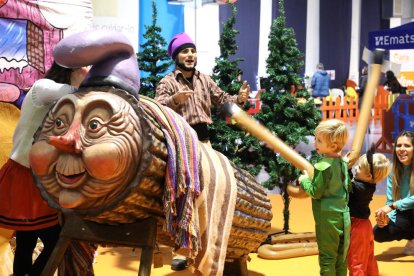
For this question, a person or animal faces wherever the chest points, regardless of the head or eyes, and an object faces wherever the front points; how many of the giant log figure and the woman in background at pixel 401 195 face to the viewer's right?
0

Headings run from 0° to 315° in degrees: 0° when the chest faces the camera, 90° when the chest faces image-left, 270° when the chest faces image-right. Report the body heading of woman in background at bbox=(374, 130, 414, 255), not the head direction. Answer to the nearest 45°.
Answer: approximately 45°

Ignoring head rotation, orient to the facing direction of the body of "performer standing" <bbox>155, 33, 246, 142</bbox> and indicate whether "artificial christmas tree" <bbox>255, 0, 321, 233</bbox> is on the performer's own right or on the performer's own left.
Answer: on the performer's own left

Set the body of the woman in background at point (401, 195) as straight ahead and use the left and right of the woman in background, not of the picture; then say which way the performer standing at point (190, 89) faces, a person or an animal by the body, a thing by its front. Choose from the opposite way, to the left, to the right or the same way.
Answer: to the left

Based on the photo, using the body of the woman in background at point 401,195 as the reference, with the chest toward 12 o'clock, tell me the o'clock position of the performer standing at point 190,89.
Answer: The performer standing is roughly at 1 o'clock from the woman in background.

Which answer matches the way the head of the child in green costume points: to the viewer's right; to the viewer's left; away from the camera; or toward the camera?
to the viewer's left

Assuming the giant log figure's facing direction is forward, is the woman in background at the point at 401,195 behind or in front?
behind

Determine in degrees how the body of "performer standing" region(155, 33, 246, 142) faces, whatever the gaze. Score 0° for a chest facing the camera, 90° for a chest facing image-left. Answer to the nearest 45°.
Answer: approximately 315°

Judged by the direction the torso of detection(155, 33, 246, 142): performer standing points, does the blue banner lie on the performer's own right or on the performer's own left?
on the performer's own left

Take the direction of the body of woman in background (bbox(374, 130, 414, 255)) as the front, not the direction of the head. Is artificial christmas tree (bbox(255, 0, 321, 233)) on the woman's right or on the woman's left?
on the woman's right
